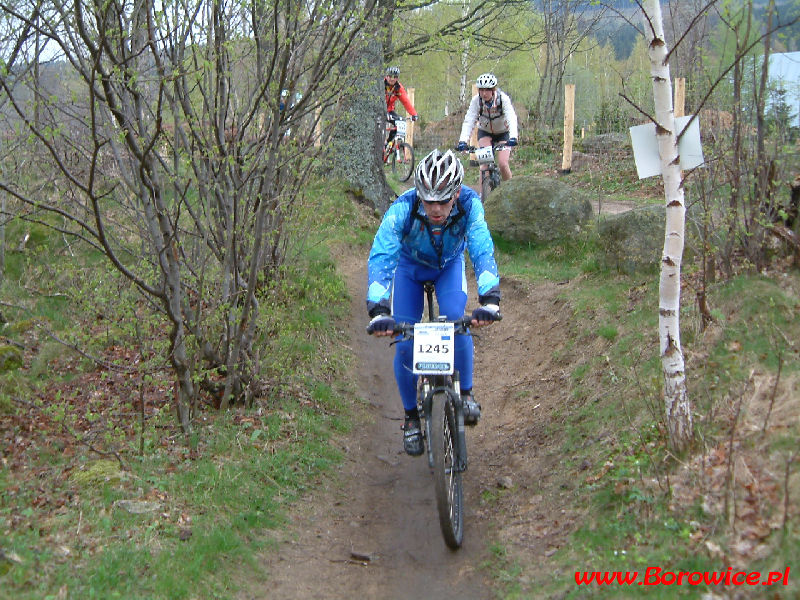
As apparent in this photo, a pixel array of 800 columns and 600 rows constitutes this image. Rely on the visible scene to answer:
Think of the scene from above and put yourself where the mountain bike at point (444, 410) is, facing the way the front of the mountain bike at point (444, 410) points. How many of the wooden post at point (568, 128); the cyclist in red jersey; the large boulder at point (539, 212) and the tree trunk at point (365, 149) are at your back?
4

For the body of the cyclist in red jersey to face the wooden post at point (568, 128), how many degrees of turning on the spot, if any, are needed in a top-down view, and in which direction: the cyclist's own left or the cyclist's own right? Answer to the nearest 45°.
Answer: approximately 90° to the cyclist's own left

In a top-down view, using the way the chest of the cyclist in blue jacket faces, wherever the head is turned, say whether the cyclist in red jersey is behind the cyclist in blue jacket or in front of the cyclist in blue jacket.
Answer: behind

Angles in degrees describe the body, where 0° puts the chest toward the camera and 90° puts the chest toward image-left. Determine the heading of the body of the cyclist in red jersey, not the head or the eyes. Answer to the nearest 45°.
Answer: approximately 315°

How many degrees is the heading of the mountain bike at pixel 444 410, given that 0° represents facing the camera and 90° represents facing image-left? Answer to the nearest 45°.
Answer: approximately 0°

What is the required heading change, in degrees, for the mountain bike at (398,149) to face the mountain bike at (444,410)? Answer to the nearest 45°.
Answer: approximately 45° to its right

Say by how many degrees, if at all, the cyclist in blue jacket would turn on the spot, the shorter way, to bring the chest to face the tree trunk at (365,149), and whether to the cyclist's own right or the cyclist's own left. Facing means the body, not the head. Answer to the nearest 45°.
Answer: approximately 180°

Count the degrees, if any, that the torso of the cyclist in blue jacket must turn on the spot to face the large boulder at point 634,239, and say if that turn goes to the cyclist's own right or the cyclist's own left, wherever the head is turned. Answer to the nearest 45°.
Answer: approximately 135° to the cyclist's own left

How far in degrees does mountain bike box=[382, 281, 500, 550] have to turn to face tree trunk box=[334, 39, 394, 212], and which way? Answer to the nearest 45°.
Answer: approximately 180°

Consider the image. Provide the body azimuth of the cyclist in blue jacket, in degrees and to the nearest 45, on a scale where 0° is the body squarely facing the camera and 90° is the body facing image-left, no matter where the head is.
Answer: approximately 0°
